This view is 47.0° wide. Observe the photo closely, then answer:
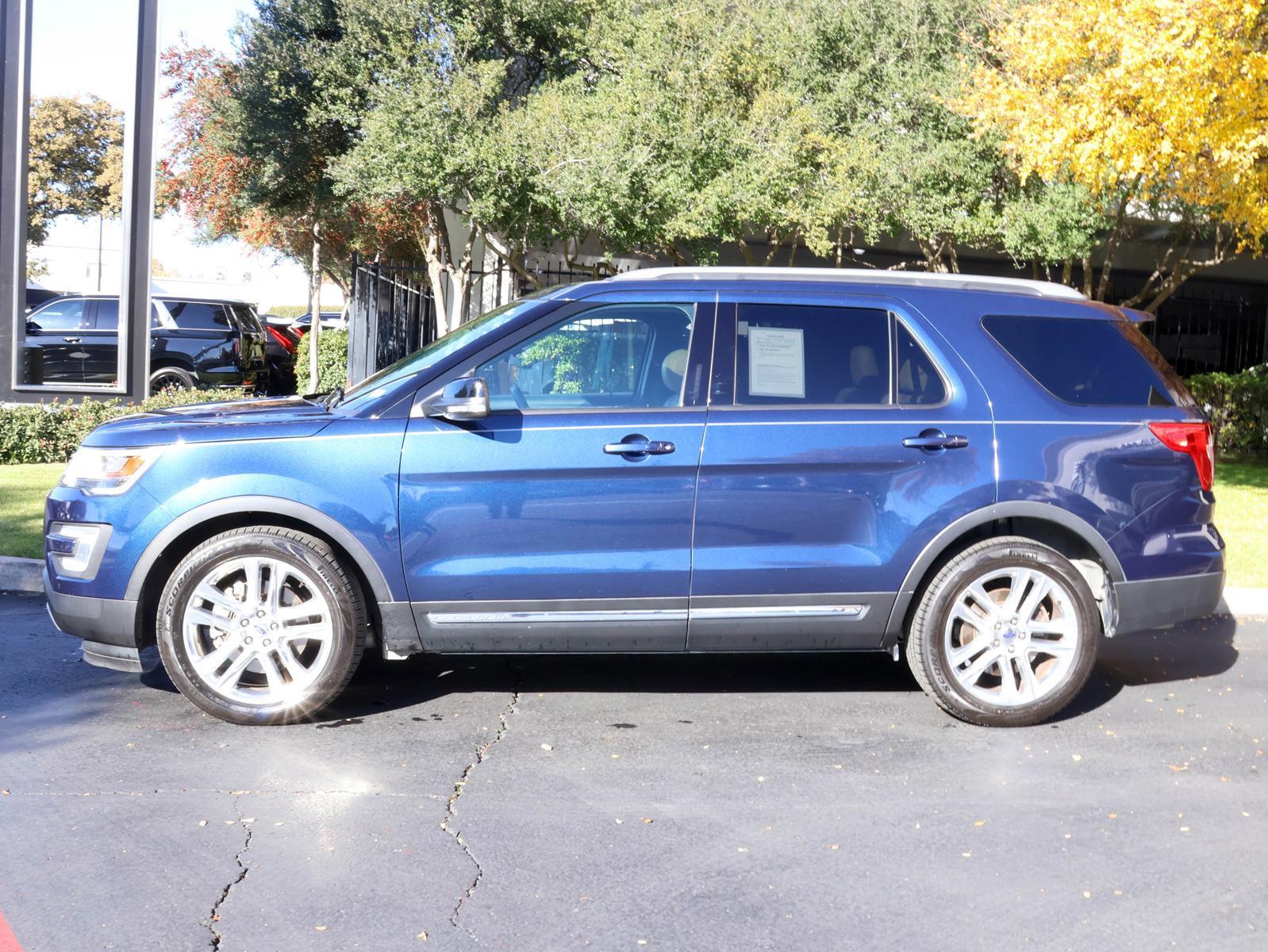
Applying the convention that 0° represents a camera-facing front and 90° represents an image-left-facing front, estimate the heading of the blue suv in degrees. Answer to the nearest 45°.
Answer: approximately 90°

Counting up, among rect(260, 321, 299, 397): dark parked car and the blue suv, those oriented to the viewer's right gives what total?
0

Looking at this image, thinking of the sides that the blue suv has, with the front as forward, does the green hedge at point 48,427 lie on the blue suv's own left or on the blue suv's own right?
on the blue suv's own right

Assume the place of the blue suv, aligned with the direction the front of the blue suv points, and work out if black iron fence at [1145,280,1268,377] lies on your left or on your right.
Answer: on your right

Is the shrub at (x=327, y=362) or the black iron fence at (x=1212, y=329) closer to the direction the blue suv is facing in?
the shrub

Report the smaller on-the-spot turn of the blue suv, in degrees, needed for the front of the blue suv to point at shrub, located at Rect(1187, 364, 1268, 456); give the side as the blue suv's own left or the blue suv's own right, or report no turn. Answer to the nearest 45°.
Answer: approximately 135° to the blue suv's own right

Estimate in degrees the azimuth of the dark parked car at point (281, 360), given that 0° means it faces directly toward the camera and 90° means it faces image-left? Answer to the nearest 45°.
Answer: approximately 135°
